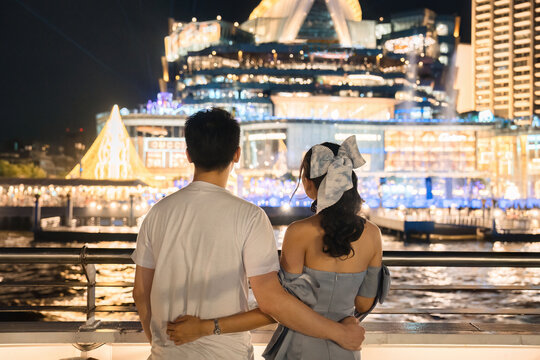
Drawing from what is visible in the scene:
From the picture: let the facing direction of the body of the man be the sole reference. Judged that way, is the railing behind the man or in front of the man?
in front

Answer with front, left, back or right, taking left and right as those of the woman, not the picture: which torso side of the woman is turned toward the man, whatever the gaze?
left

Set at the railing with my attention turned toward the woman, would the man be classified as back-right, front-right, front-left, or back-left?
front-right

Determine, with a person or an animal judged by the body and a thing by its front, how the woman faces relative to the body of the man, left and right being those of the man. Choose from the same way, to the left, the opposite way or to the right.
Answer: the same way

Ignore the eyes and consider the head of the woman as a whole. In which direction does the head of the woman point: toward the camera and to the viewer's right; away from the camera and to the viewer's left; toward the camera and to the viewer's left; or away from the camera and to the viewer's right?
away from the camera and to the viewer's left

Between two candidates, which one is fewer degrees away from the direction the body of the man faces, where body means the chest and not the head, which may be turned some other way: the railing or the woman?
the railing

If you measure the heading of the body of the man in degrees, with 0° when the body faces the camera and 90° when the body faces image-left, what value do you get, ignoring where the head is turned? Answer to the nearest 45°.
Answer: approximately 180°

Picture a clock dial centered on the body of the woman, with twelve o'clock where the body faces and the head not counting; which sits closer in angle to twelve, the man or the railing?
the railing

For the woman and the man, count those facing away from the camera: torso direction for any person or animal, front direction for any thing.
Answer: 2

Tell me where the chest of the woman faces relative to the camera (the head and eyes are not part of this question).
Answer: away from the camera

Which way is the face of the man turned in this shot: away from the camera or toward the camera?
away from the camera
